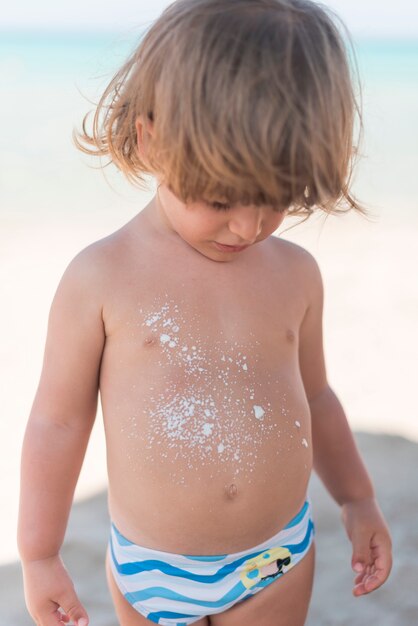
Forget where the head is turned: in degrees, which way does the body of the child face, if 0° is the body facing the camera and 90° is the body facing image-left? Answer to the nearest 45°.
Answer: approximately 0°
